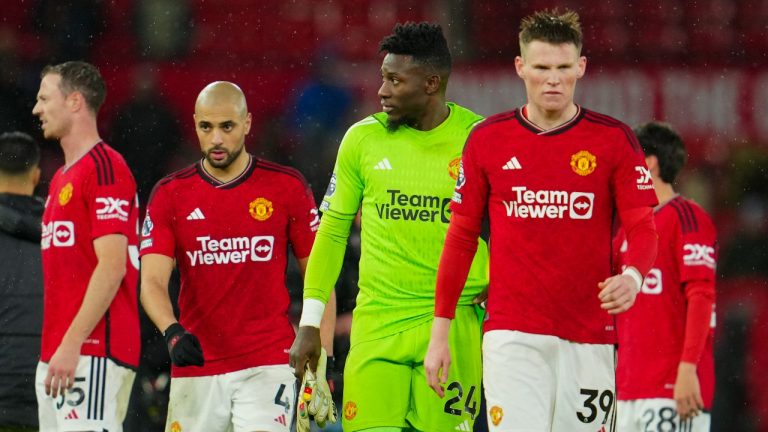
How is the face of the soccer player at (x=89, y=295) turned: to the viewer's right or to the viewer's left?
to the viewer's left

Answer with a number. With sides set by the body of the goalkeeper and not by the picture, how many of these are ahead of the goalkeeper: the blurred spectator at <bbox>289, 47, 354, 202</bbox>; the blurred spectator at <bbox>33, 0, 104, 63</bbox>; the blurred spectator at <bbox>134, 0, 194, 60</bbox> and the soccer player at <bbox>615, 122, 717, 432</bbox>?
0

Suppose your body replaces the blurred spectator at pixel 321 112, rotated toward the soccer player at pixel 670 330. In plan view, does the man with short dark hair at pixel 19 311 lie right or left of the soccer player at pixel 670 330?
right

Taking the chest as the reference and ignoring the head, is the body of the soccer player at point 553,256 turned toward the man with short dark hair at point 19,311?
no

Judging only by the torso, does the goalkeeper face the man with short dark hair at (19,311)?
no

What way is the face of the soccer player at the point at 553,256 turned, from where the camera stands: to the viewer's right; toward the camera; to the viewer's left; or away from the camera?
toward the camera

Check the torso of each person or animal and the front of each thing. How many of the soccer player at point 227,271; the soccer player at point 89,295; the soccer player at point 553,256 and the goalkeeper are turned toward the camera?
3

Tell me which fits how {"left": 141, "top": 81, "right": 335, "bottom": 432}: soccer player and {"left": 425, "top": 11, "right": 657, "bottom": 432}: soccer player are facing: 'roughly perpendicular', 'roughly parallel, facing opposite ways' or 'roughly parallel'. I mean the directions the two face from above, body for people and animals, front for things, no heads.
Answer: roughly parallel

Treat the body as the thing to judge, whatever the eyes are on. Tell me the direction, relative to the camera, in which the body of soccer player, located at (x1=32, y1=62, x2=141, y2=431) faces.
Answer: to the viewer's left

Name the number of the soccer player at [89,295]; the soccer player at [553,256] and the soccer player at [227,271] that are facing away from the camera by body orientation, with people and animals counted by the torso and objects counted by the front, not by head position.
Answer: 0

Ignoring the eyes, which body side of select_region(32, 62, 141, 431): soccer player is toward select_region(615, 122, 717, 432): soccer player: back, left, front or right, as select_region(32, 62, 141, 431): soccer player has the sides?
back

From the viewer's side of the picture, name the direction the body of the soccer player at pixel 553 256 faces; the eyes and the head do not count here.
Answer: toward the camera

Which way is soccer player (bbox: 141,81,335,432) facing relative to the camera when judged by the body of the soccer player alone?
toward the camera
